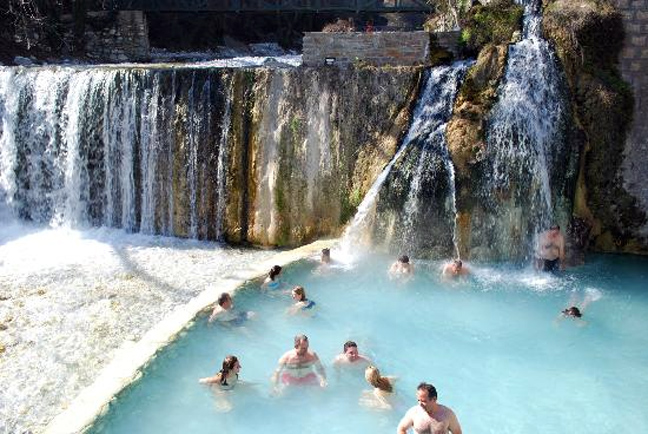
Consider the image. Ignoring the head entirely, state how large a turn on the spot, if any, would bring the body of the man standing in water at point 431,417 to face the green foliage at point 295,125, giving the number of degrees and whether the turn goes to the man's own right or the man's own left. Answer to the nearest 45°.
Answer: approximately 135° to the man's own right

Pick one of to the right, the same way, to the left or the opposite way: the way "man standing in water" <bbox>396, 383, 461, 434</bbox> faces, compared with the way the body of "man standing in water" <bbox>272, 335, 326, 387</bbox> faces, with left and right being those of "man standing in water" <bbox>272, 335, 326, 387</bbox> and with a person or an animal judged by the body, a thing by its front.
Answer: the same way

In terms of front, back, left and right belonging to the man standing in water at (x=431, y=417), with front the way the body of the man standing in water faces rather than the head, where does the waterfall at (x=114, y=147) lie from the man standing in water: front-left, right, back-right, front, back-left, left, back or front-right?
back-right

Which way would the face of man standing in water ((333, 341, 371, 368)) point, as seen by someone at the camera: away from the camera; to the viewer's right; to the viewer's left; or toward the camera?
toward the camera

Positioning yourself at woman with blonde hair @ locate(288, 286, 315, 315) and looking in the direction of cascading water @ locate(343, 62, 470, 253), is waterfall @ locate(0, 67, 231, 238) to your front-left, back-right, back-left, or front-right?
front-left

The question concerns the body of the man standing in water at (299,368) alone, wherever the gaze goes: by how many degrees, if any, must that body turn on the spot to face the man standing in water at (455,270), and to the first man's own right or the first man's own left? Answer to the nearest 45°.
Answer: approximately 135° to the first man's own left

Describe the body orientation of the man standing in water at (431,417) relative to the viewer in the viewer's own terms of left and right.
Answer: facing the viewer

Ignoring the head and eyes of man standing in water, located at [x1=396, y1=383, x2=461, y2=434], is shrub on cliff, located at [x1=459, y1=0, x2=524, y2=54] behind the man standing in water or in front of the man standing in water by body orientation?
behind

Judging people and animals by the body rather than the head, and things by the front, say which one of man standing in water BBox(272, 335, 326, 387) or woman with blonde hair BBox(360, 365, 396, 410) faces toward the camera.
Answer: the man standing in water

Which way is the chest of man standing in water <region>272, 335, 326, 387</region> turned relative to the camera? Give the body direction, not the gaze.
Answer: toward the camera

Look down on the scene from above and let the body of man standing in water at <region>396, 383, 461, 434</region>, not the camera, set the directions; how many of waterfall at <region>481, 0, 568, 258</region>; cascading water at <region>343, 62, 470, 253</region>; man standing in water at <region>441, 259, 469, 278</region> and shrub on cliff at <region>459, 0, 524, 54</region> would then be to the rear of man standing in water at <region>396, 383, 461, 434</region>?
4

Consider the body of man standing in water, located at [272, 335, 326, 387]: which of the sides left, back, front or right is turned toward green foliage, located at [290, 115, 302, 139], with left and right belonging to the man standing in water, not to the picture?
back

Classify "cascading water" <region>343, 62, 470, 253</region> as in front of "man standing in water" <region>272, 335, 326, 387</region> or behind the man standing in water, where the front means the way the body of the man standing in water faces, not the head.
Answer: behind

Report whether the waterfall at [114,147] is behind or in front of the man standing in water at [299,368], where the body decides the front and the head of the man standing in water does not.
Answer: behind

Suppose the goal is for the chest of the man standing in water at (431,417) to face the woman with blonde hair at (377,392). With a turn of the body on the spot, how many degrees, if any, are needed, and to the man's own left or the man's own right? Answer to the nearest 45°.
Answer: approximately 135° to the man's own right
